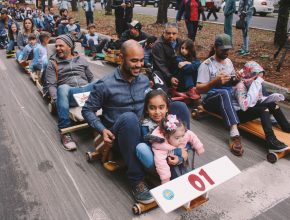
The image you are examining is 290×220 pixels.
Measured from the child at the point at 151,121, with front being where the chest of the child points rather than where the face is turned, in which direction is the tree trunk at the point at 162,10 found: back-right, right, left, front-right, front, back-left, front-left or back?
back-left

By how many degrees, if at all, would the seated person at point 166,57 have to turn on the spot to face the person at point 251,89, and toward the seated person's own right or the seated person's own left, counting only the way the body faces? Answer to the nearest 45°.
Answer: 0° — they already face them

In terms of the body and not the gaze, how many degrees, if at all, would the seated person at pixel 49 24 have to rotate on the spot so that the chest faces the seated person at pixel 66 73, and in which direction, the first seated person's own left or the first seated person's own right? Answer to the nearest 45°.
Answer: approximately 45° to the first seated person's own right

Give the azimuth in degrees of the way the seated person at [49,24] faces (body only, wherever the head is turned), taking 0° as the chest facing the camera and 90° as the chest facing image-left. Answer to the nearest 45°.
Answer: approximately 315°

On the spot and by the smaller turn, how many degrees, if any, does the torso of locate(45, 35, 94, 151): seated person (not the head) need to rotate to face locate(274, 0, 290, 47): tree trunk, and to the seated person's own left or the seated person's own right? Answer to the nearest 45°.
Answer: approximately 135° to the seated person's own left
